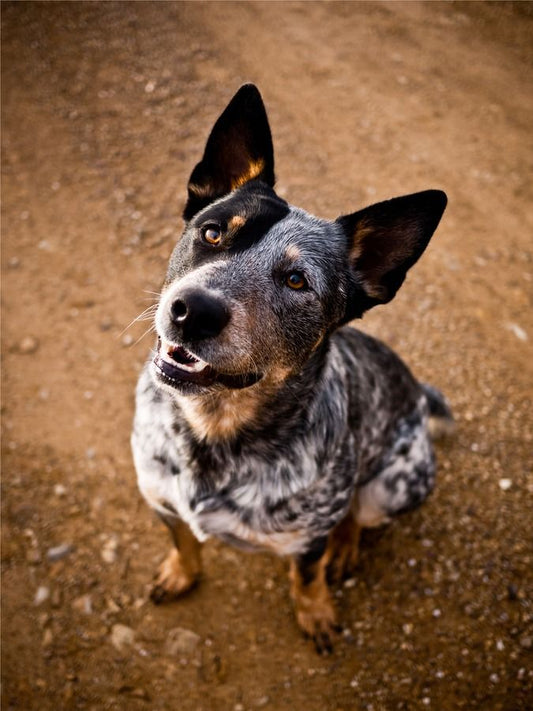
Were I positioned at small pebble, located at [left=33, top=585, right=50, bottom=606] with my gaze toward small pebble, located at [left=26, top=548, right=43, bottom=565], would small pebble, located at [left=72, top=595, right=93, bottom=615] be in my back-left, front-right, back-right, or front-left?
back-right

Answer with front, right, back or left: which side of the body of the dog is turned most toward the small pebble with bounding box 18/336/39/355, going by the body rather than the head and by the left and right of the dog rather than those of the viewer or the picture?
right

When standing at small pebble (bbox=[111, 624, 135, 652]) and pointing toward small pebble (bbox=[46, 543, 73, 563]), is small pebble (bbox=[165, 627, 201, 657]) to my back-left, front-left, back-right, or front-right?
back-right
